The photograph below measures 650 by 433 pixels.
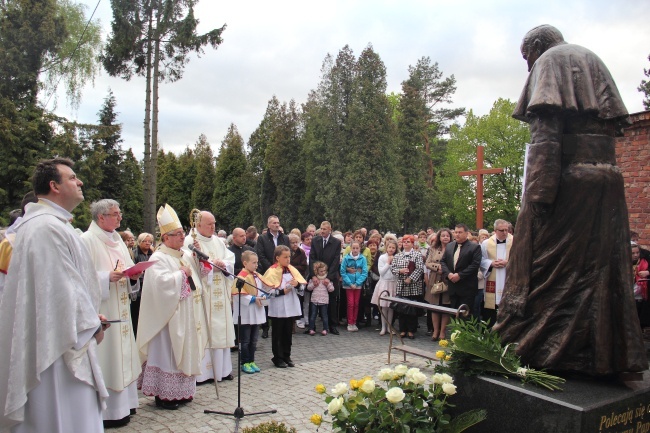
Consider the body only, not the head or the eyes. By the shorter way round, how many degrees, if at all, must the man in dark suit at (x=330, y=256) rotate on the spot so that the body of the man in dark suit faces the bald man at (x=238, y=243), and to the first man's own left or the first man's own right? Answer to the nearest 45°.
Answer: approximately 45° to the first man's own right

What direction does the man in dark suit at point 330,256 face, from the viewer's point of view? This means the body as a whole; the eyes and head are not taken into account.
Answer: toward the camera

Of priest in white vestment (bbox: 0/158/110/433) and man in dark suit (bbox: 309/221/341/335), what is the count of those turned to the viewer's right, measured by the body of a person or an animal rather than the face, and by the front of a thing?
1

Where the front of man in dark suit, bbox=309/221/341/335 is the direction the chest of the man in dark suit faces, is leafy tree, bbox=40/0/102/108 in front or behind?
behind

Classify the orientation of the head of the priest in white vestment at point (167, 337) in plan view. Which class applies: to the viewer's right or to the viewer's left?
to the viewer's right

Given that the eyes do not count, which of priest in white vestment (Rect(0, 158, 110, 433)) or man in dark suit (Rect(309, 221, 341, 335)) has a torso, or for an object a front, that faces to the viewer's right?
the priest in white vestment

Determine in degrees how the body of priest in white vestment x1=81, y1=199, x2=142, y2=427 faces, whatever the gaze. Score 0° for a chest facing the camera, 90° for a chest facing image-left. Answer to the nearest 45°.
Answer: approximately 315°

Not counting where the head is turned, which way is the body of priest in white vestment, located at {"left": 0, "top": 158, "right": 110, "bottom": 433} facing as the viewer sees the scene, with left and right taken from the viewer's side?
facing to the right of the viewer

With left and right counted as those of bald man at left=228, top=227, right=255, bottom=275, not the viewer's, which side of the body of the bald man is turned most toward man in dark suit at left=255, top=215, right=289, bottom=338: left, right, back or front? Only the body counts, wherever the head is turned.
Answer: left

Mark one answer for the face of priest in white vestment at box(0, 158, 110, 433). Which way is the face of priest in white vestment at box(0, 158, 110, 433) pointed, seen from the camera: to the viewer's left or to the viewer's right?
to the viewer's right

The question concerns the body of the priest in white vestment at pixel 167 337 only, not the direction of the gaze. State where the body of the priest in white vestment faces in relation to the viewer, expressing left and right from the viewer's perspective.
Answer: facing the viewer and to the right of the viewer

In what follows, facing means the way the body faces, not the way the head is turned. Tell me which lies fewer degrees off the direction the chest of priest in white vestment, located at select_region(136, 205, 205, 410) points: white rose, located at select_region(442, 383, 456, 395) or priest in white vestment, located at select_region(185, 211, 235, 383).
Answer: the white rose

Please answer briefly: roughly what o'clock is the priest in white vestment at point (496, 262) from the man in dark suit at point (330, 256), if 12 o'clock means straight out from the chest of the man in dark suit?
The priest in white vestment is roughly at 10 o'clock from the man in dark suit.

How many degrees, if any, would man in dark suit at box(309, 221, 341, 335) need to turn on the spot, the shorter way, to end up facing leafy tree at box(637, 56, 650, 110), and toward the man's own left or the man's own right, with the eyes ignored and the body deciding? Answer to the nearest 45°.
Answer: approximately 135° to the man's own left

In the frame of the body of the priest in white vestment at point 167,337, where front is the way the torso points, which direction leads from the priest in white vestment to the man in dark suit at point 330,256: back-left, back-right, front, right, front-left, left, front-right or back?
left

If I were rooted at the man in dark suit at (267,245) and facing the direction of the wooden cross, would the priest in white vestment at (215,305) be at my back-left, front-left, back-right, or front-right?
back-right

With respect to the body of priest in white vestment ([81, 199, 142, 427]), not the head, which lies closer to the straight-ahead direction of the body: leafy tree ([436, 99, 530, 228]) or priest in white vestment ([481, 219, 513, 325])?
the priest in white vestment
